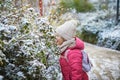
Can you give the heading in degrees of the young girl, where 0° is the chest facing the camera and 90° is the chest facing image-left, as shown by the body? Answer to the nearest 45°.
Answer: approximately 90°

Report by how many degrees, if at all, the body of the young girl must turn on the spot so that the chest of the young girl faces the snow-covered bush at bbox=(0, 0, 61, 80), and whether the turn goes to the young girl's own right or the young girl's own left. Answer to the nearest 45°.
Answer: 0° — they already face it

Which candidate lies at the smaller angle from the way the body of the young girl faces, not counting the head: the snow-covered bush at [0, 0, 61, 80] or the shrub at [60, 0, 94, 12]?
the snow-covered bush

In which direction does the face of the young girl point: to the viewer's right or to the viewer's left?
to the viewer's left

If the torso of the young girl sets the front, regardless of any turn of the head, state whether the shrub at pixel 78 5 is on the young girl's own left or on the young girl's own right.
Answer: on the young girl's own right
